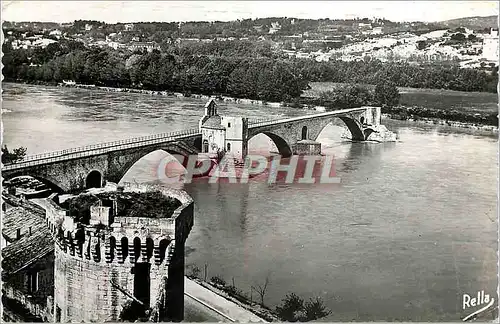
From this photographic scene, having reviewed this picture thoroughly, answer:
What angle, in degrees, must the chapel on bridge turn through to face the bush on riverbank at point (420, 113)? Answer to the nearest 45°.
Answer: approximately 135° to its left

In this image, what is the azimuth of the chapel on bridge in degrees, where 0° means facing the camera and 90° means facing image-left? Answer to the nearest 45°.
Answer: approximately 45°

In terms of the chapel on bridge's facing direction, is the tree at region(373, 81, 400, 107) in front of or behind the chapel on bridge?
behind

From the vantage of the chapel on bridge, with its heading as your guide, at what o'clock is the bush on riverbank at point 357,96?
The bush on riverbank is roughly at 7 o'clock from the chapel on bridge.
